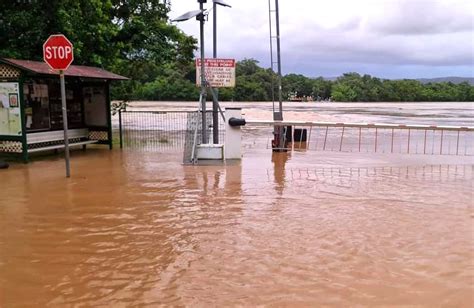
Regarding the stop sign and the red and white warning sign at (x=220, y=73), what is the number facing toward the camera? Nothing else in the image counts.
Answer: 2

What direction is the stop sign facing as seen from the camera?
toward the camera

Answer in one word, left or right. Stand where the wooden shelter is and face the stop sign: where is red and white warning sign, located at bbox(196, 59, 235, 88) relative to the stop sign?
left

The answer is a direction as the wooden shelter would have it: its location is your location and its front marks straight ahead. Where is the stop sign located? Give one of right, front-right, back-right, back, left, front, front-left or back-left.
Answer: front-right

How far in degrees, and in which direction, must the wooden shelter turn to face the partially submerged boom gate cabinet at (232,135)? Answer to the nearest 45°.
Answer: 0° — it already faces it

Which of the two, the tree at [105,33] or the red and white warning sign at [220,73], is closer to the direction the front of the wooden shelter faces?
the red and white warning sign

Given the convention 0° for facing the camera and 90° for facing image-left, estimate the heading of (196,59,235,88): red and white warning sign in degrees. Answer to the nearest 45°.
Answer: approximately 0°

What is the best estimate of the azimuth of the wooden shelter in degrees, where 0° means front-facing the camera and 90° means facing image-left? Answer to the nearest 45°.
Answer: approximately 315°

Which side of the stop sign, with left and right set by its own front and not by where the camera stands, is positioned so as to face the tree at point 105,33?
back

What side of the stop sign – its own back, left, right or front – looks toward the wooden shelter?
back
